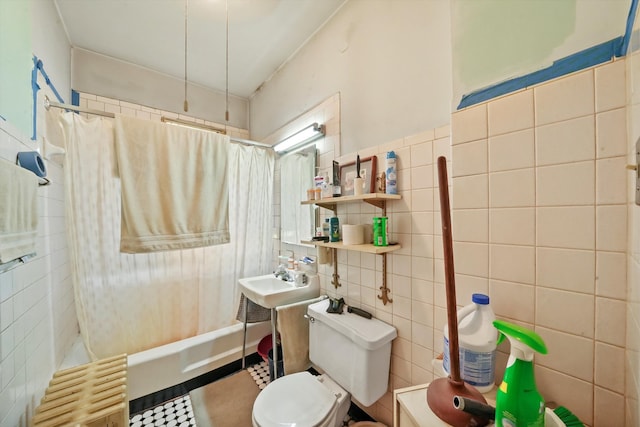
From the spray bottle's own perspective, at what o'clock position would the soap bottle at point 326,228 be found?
The soap bottle is roughly at 1 o'clock from the spray bottle.

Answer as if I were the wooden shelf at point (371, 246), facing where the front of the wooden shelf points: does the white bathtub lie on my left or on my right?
on my right

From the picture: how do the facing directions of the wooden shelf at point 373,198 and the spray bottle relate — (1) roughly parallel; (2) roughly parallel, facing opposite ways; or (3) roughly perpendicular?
roughly perpendicular

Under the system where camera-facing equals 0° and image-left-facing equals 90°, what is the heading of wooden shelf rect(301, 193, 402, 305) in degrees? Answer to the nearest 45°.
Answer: approximately 45°

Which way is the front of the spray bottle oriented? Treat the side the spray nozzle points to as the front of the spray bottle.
to the viewer's left

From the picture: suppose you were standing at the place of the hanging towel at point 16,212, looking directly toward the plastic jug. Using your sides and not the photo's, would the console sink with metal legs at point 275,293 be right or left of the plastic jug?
left

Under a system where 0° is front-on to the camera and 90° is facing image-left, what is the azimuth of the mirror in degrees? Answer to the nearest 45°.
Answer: approximately 45°
